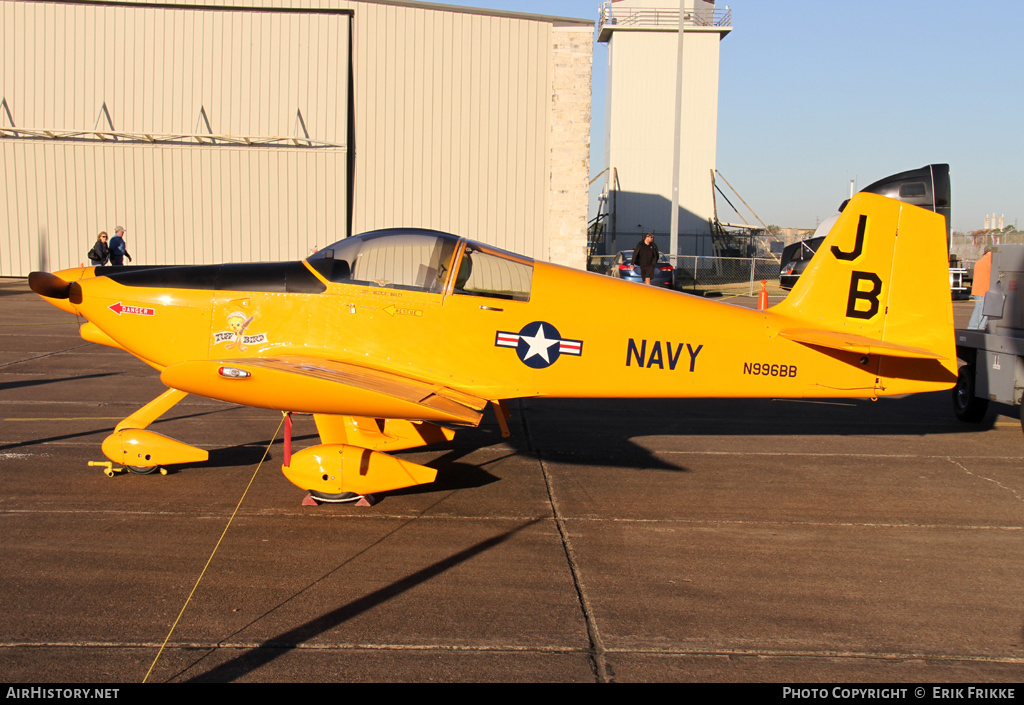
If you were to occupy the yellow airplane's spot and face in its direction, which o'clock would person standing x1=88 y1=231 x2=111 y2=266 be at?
The person standing is roughly at 2 o'clock from the yellow airplane.

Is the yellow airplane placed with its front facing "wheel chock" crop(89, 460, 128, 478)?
yes

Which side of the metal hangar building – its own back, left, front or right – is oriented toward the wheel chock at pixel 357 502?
front

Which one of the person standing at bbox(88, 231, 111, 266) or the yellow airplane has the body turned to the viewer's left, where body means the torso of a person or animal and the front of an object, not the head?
the yellow airplane

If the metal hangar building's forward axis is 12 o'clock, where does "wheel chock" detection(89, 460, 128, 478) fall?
The wheel chock is roughly at 12 o'clock from the metal hangar building.

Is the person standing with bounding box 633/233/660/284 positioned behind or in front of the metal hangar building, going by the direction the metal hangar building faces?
in front

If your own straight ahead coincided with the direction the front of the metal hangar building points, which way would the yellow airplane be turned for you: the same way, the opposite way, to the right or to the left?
to the right

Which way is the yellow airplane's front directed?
to the viewer's left

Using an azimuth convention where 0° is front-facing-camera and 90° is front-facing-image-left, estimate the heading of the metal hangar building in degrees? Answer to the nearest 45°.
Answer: approximately 0°

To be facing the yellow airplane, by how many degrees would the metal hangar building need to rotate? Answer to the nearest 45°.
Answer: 0° — it already faces it

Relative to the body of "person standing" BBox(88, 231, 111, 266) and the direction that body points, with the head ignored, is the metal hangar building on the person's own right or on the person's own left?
on the person's own left

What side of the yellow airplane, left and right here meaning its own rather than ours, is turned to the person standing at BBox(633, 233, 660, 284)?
right
